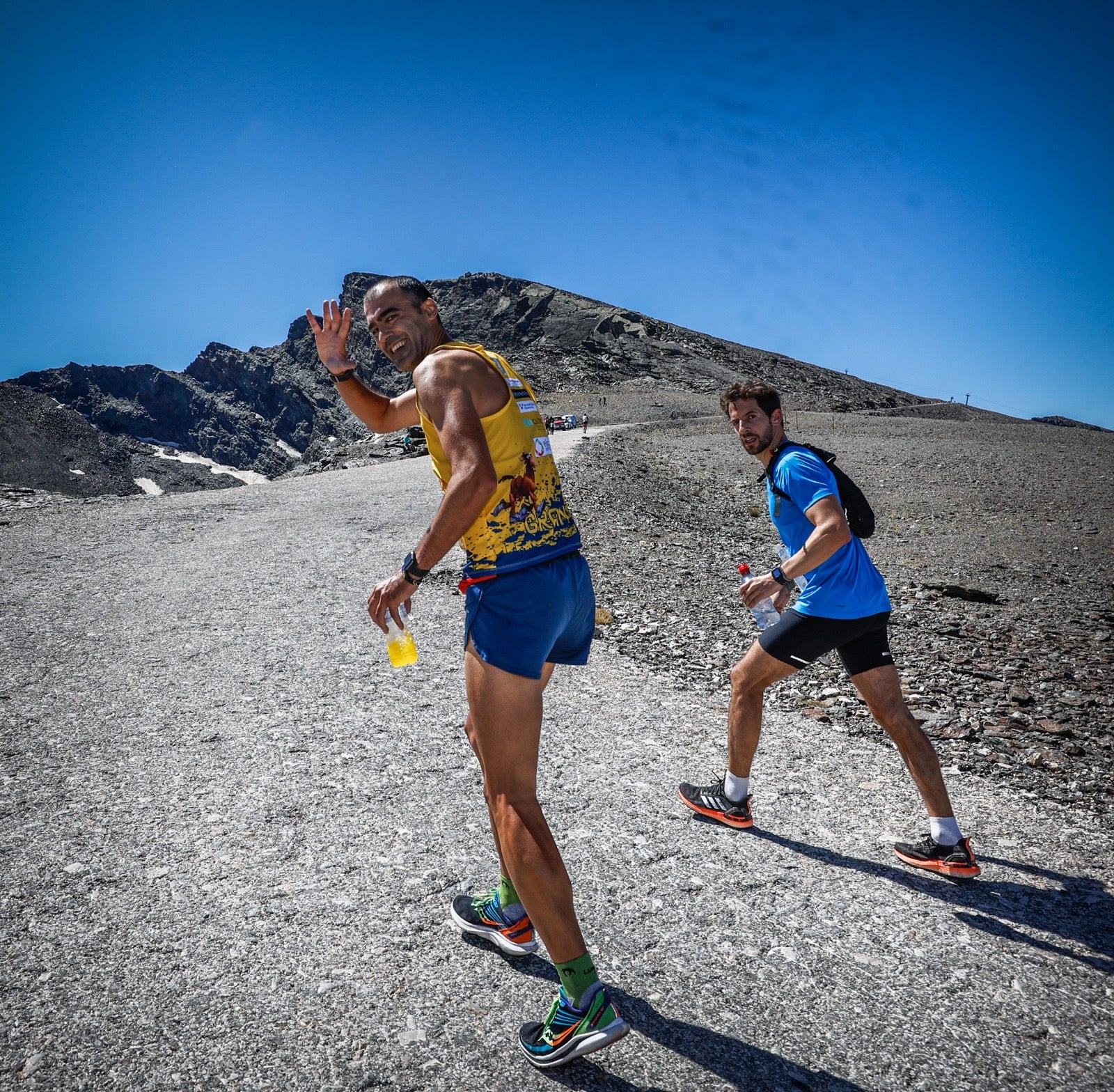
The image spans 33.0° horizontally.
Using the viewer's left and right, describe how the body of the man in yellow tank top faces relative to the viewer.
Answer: facing away from the viewer and to the left of the viewer

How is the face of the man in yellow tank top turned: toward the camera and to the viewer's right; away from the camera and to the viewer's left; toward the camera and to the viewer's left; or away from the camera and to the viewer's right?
toward the camera and to the viewer's left

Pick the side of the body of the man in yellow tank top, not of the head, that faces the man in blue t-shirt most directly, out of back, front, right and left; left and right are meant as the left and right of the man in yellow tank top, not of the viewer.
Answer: right

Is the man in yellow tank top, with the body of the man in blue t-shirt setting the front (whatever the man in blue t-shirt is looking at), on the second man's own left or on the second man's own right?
on the second man's own left

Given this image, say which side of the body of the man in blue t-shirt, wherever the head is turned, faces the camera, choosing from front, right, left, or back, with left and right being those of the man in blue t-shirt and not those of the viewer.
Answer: left

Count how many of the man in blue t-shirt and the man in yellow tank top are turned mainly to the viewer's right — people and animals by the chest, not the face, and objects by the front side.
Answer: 0
